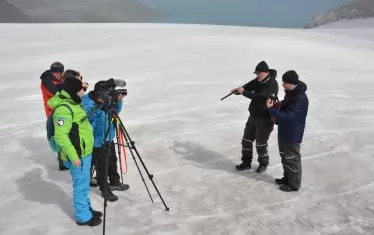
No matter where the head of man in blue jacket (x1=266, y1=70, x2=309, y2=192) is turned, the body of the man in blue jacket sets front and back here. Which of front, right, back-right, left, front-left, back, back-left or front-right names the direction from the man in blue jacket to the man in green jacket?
front-left

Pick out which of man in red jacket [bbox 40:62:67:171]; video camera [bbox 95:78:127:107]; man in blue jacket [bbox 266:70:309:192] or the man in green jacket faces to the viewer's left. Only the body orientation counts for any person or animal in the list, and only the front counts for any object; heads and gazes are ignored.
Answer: the man in blue jacket

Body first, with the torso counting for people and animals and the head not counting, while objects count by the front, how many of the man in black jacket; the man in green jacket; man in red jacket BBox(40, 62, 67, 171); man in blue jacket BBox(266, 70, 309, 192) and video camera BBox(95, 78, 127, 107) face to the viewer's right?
3

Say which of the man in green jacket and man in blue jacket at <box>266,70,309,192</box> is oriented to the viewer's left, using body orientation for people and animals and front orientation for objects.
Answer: the man in blue jacket

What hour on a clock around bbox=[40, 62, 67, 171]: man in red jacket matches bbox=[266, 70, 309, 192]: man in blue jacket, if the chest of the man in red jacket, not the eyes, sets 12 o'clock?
The man in blue jacket is roughly at 1 o'clock from the man in red jacket.

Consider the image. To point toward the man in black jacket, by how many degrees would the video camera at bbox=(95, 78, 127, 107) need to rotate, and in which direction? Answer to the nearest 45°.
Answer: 0° — it already faces them

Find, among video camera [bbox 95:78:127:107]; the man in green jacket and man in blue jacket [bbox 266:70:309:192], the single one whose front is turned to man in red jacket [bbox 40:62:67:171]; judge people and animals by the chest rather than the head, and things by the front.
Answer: the man in blue jacket

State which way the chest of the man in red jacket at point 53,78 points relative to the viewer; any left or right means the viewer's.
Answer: facing to the right of the viewer

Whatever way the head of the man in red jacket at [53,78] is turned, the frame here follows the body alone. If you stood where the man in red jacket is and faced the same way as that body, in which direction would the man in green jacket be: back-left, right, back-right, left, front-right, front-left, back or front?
right

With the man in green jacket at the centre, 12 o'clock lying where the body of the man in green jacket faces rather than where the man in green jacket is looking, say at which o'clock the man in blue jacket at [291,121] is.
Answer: The man in blue jacket is roughly at 12 o'clock from the man in green jacket.

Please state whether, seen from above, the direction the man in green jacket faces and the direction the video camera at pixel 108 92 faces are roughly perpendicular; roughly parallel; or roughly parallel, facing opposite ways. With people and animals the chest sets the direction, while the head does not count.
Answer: roughly parallel

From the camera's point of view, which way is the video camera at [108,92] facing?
to the viewer's right

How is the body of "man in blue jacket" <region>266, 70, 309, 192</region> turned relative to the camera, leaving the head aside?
to the viewer's left

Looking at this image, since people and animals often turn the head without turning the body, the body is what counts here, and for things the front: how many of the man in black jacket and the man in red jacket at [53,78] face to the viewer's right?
1

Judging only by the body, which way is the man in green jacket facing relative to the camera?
to the viewer's right

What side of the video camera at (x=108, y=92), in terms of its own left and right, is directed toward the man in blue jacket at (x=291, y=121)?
front

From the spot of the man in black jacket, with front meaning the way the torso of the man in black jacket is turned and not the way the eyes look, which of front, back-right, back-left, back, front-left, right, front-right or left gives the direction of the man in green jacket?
front

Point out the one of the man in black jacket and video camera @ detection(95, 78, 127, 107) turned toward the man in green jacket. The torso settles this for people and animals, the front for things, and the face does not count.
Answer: the man in black jacket

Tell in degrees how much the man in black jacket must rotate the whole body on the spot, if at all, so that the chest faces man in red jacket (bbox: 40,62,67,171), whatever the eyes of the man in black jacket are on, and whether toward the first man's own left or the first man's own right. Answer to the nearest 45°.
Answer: approximately 45° to the first man's own right
